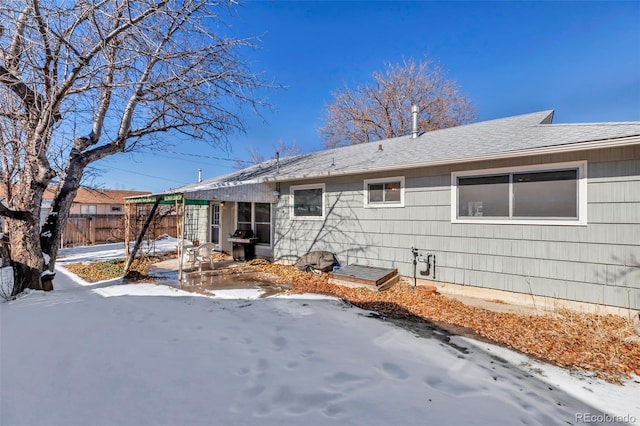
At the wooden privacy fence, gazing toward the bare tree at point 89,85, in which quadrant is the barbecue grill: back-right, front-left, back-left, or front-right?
front-left

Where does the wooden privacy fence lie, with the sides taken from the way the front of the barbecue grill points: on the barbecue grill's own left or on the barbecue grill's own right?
on the barbecue grill's own right

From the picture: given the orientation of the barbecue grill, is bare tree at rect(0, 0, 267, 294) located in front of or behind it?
in front

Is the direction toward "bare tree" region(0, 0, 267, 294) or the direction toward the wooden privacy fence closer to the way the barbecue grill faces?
the bare tree

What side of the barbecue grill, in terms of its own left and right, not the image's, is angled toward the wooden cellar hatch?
left

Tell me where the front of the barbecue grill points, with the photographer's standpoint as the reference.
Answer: facing the viewer and to the left of the viewer
